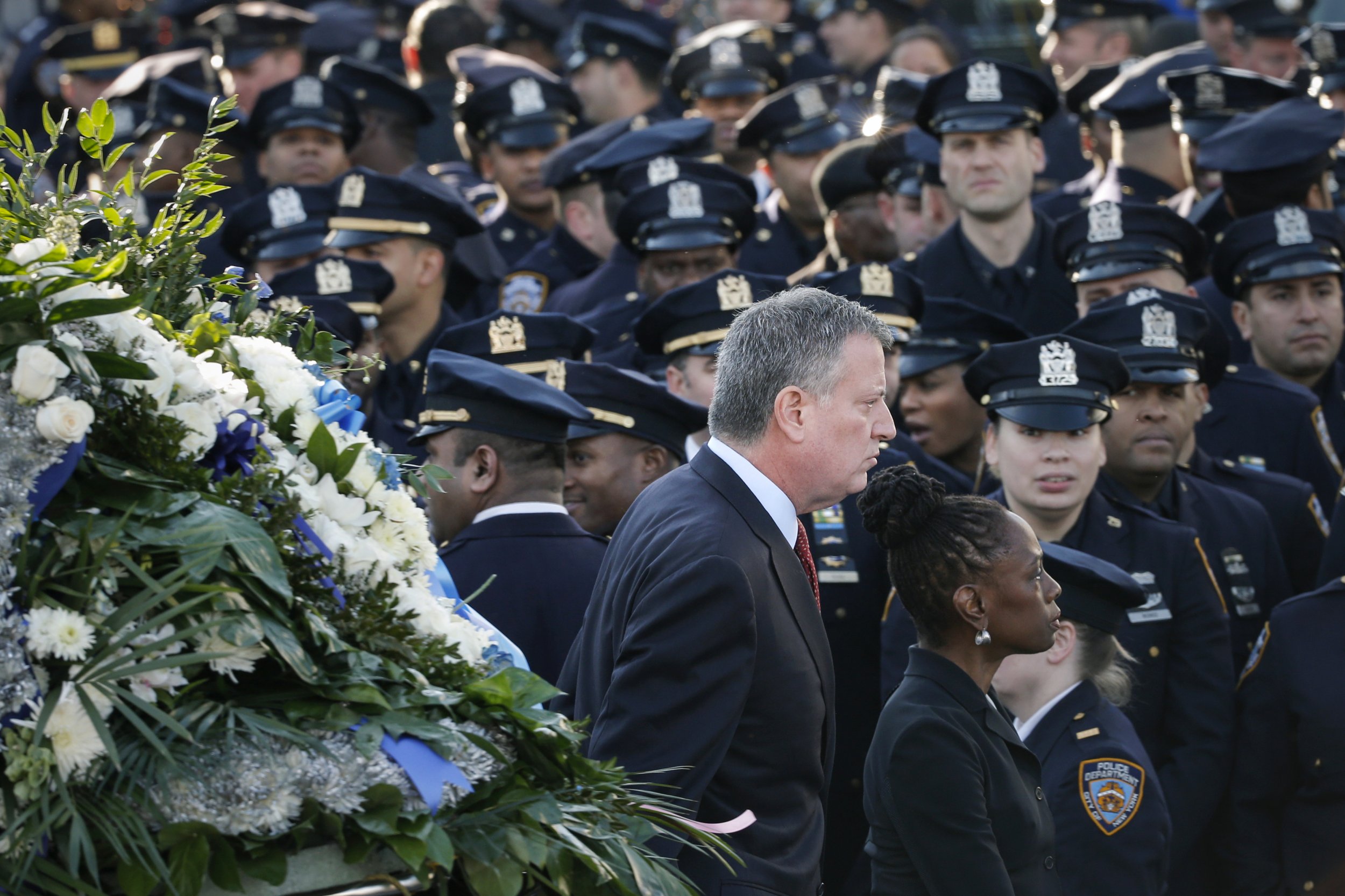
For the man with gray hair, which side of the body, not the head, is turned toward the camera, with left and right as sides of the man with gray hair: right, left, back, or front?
right

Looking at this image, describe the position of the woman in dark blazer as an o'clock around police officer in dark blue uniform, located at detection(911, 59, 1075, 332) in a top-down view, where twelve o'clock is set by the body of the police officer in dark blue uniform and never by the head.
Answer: The woman in dark blazer is roughly at 12 o'clock from the police officer in dark blue uniform.

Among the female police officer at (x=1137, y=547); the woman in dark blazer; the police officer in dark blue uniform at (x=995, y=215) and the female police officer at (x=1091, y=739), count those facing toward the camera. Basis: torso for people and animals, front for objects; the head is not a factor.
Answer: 2

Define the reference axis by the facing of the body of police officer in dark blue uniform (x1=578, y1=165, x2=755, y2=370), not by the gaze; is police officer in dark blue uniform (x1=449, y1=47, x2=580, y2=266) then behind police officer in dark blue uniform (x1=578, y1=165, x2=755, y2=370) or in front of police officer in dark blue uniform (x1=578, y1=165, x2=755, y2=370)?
behind

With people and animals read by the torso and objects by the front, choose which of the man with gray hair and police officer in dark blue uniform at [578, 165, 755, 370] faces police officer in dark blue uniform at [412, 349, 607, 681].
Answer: police officer in dark blue uniform at [578, 165, 755, 370]

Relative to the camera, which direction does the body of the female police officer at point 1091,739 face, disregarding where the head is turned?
to the viewer's left

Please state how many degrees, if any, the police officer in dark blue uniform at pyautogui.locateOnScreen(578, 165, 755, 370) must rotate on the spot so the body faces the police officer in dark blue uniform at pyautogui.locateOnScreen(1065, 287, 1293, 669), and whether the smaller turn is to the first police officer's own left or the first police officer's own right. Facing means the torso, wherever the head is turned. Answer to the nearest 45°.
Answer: approximately 45° to the first police officer's own left

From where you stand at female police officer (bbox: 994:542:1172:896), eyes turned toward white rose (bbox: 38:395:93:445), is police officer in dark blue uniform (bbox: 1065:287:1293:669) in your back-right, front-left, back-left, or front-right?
back-right
